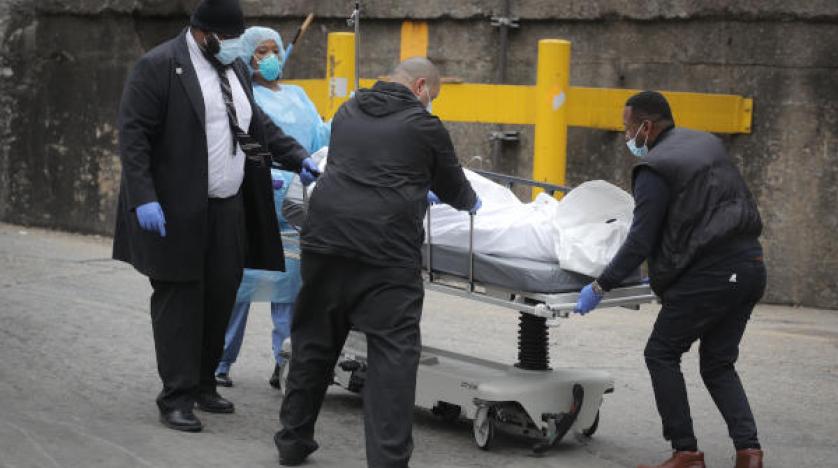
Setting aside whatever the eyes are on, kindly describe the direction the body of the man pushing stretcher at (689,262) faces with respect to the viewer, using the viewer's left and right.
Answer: facing away from the viewer and to the left of the viewer

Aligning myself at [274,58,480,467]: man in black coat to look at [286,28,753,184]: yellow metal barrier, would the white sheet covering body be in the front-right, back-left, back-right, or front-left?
front-right

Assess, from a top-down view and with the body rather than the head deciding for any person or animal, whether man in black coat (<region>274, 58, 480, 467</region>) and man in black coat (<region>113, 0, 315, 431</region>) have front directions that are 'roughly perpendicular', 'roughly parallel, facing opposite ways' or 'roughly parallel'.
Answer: roughly perpendicular

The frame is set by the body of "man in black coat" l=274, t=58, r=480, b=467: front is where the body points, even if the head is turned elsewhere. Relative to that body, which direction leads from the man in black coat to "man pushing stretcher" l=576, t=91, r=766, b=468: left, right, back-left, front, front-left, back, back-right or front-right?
front-right

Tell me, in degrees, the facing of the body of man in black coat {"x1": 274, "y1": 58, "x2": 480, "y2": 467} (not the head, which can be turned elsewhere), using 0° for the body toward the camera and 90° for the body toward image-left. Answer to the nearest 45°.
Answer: approximately 225°

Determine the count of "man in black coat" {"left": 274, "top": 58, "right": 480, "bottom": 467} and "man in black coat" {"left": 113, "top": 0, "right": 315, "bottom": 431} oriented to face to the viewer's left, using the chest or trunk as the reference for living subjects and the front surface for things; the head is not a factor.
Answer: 0

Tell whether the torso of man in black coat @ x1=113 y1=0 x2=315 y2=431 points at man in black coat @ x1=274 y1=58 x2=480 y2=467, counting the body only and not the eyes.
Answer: yes

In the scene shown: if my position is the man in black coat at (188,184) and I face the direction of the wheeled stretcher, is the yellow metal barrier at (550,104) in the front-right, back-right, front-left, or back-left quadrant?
front-left

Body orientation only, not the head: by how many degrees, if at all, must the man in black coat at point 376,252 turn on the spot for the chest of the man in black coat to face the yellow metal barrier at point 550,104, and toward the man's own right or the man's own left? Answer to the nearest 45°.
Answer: approximately 45° to the man's own left

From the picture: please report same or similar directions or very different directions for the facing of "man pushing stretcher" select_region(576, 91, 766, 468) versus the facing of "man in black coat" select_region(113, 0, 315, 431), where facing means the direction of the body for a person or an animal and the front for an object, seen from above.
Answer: very different directions

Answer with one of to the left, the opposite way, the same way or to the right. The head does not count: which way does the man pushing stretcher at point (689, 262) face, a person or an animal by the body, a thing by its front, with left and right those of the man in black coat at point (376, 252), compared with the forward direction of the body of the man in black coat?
to the left

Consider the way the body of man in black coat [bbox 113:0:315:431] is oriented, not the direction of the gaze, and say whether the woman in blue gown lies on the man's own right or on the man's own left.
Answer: on the man's own left

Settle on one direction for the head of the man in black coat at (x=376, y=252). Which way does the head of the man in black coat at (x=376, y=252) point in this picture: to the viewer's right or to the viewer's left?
to the viewer's right

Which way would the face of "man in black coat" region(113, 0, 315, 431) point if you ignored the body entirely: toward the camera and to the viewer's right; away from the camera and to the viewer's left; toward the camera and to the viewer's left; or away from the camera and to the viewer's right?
toward the camera and to the viewer's right

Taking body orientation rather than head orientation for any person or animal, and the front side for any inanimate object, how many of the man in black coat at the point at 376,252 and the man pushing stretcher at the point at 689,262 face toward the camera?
0
